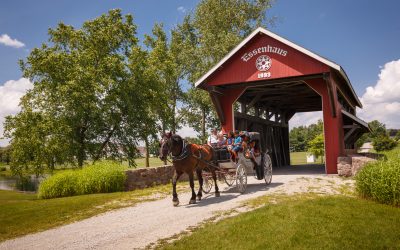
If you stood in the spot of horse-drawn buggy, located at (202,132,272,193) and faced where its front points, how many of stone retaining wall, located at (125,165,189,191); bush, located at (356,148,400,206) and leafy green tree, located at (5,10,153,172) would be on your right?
2

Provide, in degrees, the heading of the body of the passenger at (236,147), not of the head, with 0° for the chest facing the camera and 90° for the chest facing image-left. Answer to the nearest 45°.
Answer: approximately 45°

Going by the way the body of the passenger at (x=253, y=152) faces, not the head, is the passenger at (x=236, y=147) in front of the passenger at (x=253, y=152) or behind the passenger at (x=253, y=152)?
in front

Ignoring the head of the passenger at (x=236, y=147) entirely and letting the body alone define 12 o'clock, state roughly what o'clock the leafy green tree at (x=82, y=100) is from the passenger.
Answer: The leafy green tree is roughly at 3 o'clock from the passenger.

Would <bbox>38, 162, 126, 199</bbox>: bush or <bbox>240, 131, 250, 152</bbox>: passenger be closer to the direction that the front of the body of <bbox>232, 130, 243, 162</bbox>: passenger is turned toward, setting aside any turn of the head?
the bush

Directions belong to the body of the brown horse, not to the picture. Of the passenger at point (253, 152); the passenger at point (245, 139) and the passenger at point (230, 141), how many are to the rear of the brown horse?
3

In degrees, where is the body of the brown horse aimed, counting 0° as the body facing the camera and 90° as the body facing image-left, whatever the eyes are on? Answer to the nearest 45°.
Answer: approximately 45°
